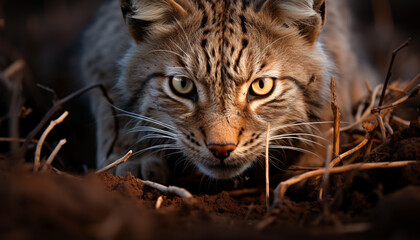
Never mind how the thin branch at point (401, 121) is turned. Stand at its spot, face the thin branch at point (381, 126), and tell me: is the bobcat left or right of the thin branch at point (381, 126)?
right

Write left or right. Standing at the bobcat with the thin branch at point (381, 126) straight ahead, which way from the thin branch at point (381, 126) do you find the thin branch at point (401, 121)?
left

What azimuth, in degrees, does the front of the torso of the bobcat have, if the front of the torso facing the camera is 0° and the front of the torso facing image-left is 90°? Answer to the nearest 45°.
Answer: approximately 0°

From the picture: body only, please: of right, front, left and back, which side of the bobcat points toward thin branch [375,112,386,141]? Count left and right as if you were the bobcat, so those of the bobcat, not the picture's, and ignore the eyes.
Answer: left

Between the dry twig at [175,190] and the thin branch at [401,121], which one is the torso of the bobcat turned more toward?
the dry twig

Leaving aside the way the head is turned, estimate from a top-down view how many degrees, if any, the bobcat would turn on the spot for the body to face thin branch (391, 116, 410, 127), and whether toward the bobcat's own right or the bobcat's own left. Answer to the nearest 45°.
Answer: approximately 90° to the bobcat's own left

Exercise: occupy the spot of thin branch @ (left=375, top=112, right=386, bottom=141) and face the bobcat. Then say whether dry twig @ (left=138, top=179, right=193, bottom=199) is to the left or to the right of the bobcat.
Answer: left

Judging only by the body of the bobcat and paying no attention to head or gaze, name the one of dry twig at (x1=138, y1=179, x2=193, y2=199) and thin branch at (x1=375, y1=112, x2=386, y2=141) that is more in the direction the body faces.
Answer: the dry twig
